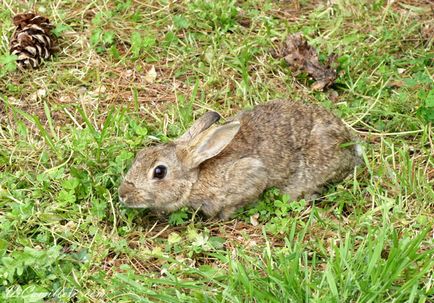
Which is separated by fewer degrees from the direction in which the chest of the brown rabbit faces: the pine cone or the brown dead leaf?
the pine cone

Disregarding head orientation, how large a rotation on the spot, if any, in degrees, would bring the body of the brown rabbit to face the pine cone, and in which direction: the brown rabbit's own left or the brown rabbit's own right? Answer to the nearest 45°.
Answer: approximately 45° to the brown rabbit's own right

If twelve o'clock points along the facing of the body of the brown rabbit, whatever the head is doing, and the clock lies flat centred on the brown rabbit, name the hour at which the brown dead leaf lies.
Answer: The brown dead leaf is roughly at 4 o'clock from the brown rabbit.

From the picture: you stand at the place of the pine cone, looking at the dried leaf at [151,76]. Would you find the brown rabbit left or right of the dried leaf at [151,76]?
right

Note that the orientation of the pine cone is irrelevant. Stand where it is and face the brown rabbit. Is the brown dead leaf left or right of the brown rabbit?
left

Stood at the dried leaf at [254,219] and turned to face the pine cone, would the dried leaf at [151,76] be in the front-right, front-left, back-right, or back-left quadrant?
front-right

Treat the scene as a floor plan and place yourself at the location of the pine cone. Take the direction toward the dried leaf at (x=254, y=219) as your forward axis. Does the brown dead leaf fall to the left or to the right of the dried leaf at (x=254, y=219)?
left

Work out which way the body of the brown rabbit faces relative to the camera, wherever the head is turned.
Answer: to the viewer's left

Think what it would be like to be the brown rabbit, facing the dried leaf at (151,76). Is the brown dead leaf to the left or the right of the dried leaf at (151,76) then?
right

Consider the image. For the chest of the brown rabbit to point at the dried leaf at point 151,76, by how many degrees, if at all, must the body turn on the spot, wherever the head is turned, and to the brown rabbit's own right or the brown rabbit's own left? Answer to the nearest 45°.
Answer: approximately 90° to the brown rabbit's own right
